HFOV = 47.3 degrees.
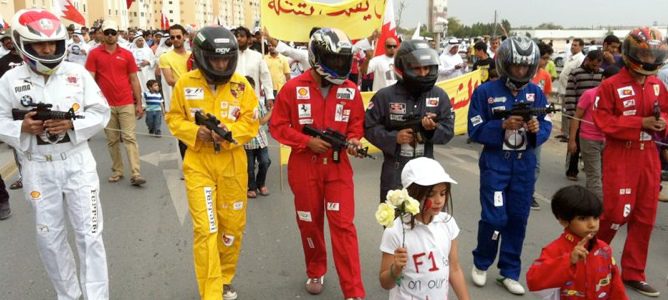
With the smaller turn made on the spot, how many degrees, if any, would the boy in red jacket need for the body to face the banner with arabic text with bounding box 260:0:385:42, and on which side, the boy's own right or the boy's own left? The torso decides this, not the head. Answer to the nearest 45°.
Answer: approximately 180°

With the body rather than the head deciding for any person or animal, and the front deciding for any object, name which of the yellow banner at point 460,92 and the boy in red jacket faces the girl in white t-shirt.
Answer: the yellow banner

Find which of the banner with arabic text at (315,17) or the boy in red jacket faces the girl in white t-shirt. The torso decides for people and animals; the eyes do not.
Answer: the banner with arabic text

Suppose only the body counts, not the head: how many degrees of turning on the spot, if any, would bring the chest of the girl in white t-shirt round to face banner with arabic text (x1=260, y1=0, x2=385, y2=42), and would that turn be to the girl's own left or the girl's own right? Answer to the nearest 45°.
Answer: approximately 135° to the girl's own left

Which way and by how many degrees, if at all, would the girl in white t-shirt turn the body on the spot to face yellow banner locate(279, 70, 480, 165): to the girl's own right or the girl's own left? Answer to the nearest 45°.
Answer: approximately 135° to the girl's own left

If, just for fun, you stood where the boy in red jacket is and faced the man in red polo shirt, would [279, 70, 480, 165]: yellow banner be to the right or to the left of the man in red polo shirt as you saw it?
right

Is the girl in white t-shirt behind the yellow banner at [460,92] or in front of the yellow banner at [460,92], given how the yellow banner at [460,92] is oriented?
in front

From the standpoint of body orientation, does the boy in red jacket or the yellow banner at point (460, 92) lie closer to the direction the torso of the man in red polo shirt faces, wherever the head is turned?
the boy in red jacket
